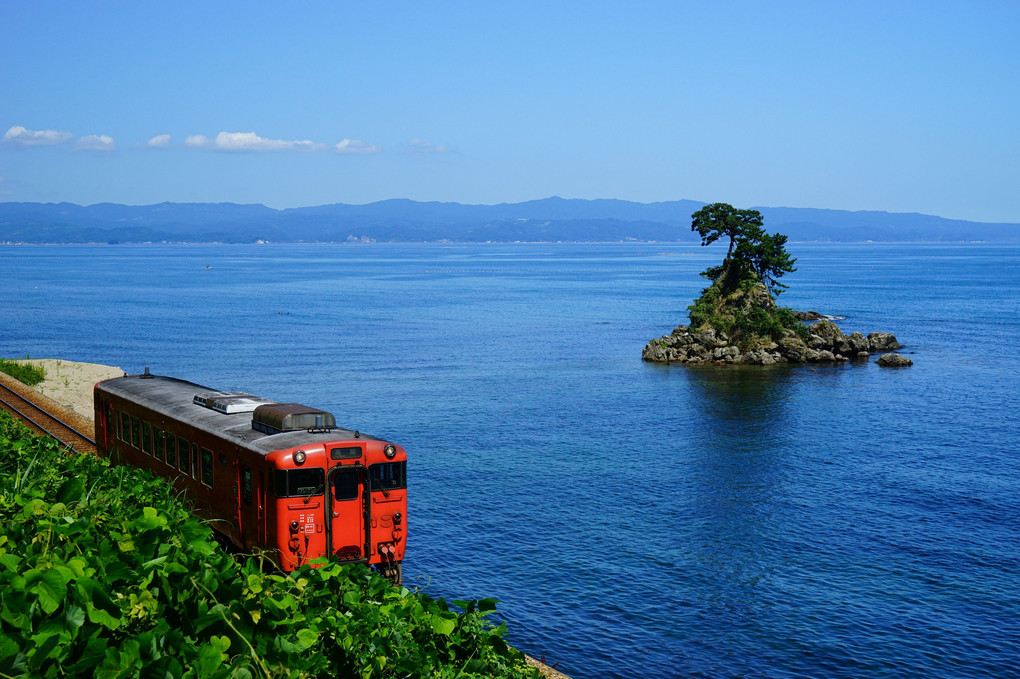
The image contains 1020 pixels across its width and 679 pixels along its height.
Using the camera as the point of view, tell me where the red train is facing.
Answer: facing the viewer and to the right of the viewer

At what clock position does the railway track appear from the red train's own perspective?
The railway track is roughly at 7 o'clock from the red train.
